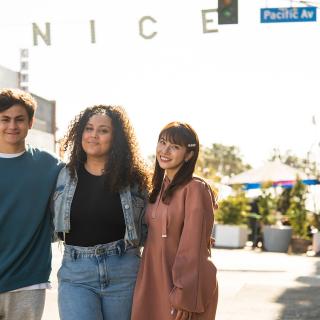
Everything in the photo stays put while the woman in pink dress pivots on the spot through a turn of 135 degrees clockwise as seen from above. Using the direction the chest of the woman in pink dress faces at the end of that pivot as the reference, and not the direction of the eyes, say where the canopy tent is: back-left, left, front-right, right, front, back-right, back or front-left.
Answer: front

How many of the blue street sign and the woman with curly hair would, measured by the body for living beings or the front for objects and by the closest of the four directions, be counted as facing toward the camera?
2

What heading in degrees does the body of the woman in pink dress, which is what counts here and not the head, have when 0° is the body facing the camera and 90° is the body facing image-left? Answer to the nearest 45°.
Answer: approximately 45°

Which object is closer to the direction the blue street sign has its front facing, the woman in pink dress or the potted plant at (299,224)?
the woman in pink dress

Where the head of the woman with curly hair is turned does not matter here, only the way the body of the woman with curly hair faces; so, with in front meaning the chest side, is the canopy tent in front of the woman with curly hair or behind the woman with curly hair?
behind

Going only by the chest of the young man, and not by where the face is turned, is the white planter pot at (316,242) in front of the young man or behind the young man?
behind

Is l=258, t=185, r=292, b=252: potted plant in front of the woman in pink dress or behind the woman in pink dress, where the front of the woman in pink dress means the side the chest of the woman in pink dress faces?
behind

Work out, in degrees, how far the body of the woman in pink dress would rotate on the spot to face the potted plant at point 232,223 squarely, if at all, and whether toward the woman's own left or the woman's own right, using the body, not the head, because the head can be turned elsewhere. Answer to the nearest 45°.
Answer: approximately 135° to the woman's own right
